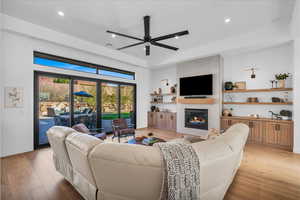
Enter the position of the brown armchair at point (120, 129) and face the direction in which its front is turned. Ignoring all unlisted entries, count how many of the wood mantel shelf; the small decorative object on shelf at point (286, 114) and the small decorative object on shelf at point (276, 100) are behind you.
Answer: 0

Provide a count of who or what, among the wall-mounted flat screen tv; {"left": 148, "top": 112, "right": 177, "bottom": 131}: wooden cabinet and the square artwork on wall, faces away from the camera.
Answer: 0

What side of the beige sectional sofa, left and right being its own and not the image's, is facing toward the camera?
back

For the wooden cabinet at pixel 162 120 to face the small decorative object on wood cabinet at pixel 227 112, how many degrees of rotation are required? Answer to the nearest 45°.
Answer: approximately 90° to its left

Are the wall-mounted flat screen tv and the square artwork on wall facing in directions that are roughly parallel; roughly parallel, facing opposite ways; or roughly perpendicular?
roughly perpendicular

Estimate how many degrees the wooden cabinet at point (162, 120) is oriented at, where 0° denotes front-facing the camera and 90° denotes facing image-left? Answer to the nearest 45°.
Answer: approximately 45°

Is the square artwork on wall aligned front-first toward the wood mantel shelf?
no

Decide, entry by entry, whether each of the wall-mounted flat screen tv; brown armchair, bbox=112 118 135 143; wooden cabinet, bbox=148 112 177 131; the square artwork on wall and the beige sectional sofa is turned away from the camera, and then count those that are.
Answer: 1

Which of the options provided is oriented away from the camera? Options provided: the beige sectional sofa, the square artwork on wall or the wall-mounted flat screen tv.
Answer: the beige sectional sofa

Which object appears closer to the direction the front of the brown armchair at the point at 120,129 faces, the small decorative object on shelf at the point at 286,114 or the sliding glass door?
the small decorative object on shelf

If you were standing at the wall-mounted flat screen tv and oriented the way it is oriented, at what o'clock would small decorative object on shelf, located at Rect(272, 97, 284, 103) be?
The small decorative object on shelf is roughly at 8 o'clock from the wall-mounted flat screen tv.

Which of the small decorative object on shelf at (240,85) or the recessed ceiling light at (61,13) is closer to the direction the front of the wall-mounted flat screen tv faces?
the recessed ceiling light

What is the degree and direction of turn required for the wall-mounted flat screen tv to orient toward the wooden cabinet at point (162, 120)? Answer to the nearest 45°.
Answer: approximately 90° to its right

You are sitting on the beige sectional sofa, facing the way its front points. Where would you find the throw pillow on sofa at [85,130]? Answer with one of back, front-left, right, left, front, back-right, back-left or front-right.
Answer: front-left

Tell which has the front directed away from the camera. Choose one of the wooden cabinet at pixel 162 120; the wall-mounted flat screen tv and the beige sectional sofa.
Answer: the beige sectional sofa

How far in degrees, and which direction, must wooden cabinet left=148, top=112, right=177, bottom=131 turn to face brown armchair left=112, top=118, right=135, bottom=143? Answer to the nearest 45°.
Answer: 0° — it already faces it

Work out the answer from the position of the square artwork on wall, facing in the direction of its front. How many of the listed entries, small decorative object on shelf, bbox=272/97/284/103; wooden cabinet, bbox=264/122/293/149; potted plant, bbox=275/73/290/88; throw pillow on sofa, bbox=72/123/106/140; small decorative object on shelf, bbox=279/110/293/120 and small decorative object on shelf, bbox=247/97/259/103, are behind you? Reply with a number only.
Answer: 0

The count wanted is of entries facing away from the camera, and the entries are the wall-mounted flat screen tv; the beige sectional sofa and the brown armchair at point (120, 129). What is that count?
1

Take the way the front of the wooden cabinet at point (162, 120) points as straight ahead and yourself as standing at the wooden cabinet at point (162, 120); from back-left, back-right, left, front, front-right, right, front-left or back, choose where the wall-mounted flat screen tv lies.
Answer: left
